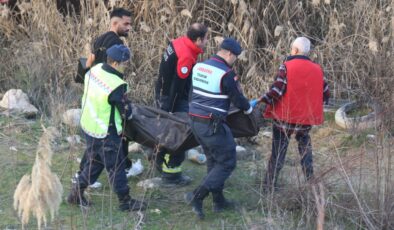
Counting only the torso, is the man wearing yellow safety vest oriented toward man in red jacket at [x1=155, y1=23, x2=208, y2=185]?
yes

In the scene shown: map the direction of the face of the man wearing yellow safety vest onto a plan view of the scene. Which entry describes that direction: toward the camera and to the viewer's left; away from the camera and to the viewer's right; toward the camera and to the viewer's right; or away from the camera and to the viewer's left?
away from the camera and to the viewer's right
